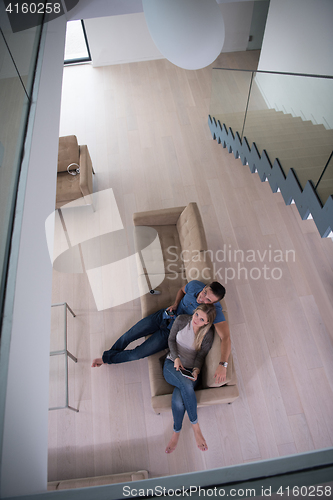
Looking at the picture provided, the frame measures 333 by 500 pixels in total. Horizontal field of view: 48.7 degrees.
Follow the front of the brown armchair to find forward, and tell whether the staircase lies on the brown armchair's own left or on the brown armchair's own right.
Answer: on the brown armchair's own left

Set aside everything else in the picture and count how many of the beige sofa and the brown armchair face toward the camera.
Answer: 1

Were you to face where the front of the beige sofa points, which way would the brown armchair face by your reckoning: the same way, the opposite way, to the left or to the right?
to the left
